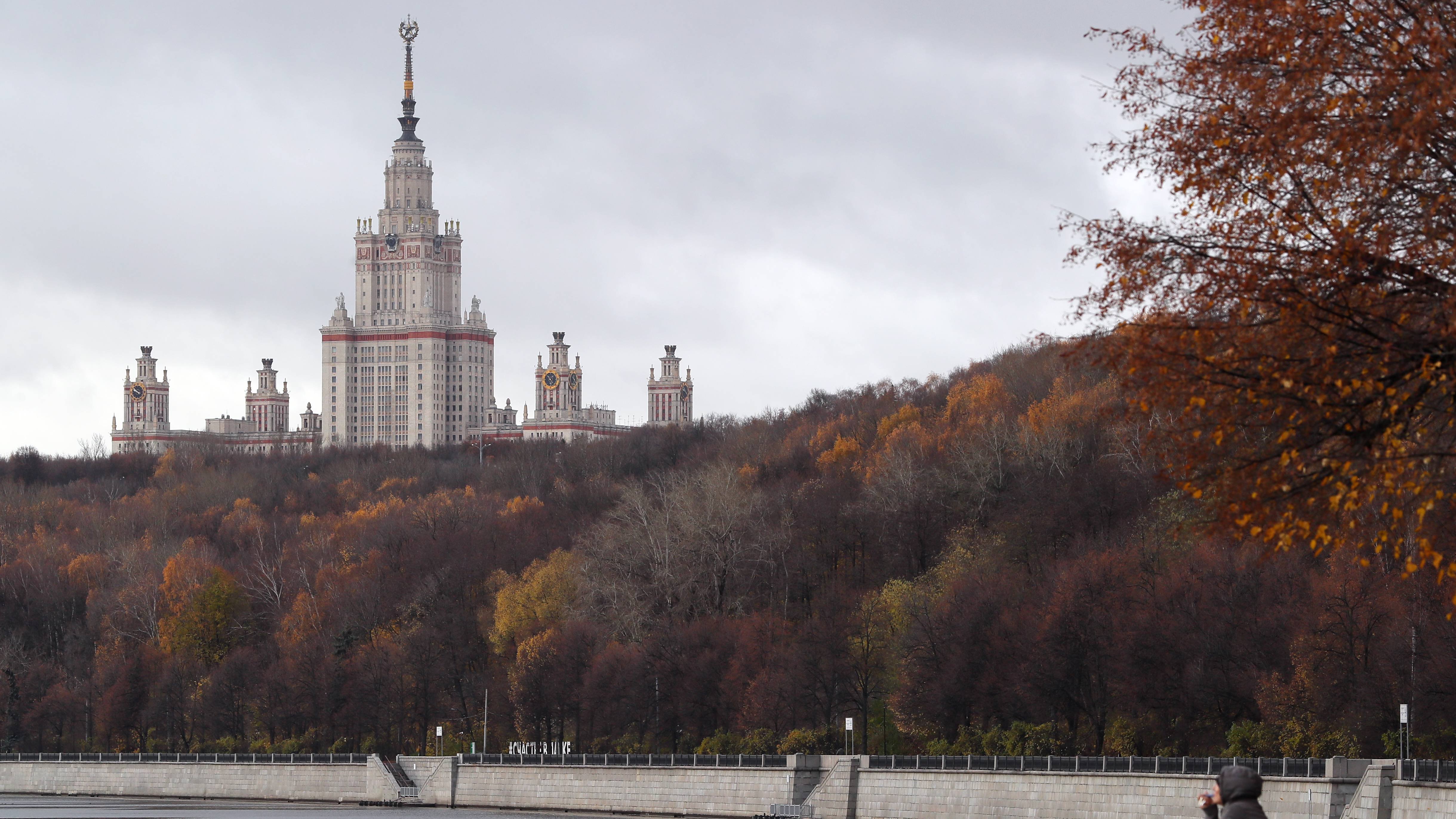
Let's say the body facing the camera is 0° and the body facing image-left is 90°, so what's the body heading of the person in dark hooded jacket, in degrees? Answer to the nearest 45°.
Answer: approximately 90°

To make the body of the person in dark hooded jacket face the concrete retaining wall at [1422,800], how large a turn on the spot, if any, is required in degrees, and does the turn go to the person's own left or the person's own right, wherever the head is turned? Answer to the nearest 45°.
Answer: approximately 90° to the person's own right
